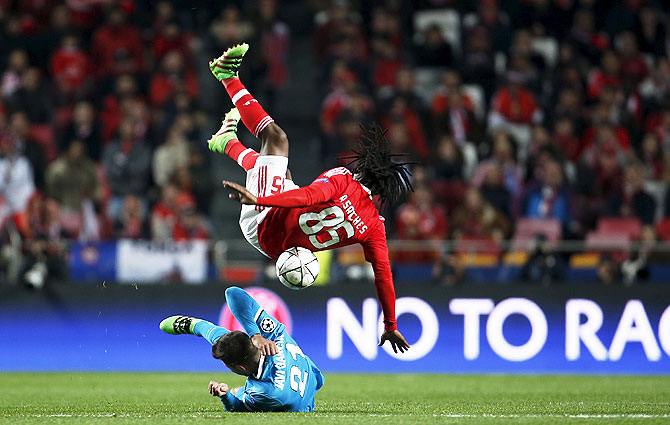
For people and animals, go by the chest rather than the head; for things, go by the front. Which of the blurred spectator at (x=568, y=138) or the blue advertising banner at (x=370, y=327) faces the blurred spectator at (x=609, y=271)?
the blurred spectator at (x=568, y=138)

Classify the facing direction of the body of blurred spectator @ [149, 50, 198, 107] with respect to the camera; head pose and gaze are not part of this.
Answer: toward the camera

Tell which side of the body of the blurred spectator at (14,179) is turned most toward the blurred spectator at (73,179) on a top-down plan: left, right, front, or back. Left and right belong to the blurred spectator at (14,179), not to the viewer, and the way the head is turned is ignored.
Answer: left

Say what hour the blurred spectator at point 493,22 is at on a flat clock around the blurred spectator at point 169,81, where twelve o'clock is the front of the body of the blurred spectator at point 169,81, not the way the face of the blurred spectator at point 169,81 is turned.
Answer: the blurred spectator at point 493,22 is roughly at 9 o'clock from the blurred spectator at point 169,81.

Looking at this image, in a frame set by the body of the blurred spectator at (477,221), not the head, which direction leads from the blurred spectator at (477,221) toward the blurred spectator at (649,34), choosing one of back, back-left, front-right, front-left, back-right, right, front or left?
back-left

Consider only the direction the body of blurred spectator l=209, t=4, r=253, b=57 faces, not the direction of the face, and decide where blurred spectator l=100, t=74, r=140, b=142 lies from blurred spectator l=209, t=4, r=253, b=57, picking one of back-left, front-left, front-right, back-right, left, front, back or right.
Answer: right

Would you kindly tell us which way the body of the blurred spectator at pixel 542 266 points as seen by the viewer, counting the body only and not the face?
toward the camera

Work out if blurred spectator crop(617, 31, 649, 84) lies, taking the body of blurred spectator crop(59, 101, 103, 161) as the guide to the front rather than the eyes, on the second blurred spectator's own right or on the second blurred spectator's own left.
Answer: on the second blurred spectator's own left

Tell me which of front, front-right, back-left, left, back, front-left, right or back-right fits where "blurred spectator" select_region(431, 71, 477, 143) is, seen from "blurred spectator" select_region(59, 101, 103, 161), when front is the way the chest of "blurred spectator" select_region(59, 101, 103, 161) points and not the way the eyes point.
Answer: left

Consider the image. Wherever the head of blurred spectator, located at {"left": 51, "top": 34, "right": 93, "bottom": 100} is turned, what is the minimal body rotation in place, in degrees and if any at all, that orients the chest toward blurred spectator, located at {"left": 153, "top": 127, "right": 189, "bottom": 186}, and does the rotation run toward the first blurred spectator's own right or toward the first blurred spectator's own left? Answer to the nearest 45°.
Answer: approximately 45° to the first blurred spectator's own left

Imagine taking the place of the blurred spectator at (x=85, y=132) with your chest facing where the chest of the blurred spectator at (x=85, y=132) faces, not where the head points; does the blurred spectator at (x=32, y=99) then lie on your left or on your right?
on your right

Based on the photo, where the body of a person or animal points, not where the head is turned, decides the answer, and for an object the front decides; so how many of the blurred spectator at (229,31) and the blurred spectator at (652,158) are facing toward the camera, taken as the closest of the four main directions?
2

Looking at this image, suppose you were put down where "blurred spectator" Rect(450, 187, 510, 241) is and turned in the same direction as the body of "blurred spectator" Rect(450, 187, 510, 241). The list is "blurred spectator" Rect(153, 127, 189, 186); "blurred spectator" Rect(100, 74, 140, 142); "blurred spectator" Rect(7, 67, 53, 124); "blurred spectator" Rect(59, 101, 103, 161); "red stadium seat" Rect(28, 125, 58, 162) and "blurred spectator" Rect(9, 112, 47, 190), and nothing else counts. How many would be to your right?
6
